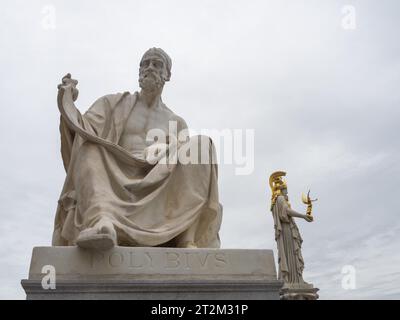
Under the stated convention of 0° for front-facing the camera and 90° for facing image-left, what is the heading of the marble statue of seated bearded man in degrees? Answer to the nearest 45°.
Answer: approximately 0°
